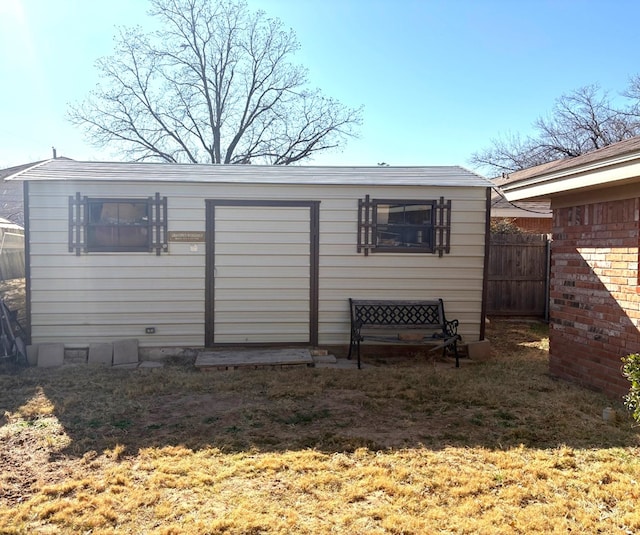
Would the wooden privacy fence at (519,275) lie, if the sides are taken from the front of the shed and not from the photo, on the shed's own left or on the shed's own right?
on the shed's own left

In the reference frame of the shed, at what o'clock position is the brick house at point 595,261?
The brick house is roughly at 10 o'clock from the shed.

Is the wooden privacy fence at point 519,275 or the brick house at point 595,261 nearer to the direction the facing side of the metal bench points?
the brick house

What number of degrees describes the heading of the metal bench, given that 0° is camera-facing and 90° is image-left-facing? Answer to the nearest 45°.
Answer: approximately 0°

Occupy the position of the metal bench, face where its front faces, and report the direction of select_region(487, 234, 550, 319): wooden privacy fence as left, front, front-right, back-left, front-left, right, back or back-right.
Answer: back-left

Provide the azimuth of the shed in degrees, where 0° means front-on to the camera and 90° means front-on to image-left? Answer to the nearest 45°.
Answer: approximately 0°

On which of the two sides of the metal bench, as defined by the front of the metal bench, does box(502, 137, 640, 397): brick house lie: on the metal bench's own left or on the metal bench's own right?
on the metal bench's own left

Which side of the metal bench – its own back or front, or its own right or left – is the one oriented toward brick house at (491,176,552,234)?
back
